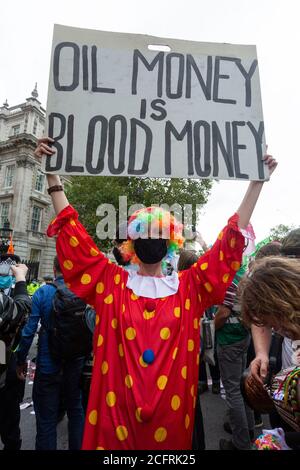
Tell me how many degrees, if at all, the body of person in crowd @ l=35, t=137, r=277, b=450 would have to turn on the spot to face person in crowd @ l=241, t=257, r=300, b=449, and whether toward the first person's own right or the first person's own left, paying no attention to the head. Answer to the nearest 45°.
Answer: approximately 45° to the first person's own left

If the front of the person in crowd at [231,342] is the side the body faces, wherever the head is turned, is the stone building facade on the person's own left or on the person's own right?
on the person's own right

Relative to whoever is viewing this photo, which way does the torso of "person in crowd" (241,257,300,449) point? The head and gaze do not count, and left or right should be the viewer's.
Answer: facing to the left of the viewer
